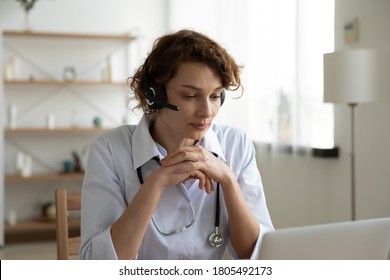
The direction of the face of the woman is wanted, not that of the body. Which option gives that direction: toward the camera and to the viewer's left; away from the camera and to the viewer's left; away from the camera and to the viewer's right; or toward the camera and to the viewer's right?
toward the camera and to the viewer's right

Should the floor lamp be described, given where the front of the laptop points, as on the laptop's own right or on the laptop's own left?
on the laptop's own right

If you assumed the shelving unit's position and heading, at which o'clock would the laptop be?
The laptop is roughly at 12 o'clock from the shelving unit.

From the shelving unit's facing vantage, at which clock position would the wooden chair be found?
The wooden chair is roughly at 12 o'clock from the shelving unit.

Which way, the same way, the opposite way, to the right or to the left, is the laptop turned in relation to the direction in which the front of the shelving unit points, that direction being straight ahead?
the opposite way

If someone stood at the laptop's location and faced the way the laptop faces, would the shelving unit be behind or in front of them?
in front

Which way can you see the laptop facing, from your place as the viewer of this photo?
facing away from the viewer and to the left of the viewer

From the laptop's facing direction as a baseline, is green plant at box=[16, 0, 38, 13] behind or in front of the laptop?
in front

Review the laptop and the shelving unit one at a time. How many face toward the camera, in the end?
1

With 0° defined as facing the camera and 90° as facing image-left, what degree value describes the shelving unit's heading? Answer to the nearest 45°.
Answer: approximately 0°
